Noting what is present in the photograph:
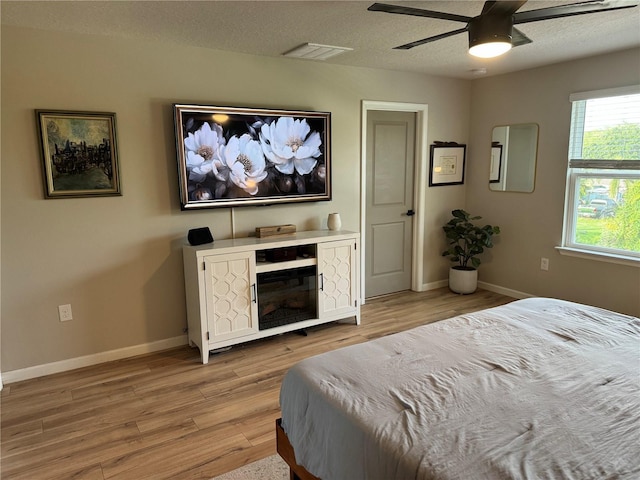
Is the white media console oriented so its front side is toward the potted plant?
no

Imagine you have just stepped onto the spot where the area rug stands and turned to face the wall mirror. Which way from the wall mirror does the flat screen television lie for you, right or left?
left

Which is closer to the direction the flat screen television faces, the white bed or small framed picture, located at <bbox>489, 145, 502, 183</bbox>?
the white bed

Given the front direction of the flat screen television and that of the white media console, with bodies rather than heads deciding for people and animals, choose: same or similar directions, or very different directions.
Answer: same or similar directions

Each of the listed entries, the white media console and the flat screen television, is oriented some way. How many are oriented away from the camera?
0

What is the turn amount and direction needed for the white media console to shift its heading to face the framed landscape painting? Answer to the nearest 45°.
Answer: approximately 135° to its right

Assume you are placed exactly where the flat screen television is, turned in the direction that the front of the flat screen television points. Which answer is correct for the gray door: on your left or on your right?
on your left

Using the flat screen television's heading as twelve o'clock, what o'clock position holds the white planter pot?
The white planter pot is roughly at 10 o'clock from the flat screen television.

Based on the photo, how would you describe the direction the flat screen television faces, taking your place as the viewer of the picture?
facing the viewer and to the right of the viewer

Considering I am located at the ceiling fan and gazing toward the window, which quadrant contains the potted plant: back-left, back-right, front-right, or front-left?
front-left

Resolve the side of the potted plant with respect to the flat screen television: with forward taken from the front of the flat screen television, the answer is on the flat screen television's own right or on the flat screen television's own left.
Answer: on the flat screen television's own left

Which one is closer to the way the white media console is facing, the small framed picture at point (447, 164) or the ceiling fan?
the ceiling fan

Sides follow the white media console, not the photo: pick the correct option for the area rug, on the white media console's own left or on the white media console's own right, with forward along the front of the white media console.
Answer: on the white media console's own right

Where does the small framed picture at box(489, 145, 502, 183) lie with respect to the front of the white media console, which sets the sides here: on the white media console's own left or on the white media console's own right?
on the white media console's own left

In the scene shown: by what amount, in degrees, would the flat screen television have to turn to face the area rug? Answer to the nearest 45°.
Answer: approximately 45° to its right

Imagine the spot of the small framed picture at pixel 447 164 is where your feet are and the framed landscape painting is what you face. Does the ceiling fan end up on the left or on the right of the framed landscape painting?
left
